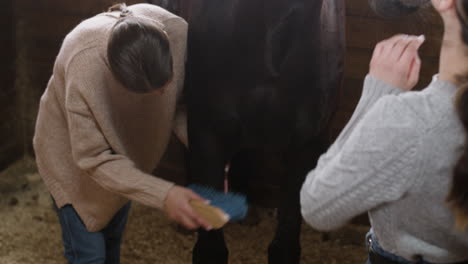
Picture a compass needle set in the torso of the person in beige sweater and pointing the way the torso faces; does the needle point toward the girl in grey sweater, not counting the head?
yes

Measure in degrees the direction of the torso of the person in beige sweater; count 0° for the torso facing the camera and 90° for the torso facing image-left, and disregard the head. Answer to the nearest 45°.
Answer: approximately 315°
